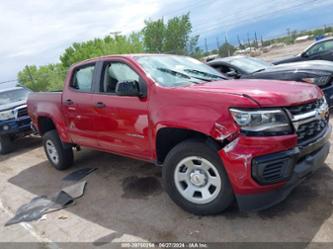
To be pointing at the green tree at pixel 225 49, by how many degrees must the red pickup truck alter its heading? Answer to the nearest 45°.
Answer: approximately 135° to its left

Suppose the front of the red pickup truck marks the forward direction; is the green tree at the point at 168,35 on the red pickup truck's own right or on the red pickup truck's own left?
on the red pickup truck's own left

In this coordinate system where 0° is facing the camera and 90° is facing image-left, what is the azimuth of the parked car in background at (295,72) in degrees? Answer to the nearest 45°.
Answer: approximately 315°

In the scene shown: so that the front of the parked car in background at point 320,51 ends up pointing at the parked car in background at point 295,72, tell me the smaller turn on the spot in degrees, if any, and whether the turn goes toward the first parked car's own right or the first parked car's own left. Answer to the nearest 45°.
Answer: approximately 90° to the first parked car's own left

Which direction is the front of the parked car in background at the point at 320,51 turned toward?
to the viewer's left

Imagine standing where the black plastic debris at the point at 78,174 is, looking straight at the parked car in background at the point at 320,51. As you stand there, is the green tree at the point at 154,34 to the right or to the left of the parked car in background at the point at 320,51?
left

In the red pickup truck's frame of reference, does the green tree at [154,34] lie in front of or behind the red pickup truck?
behind
